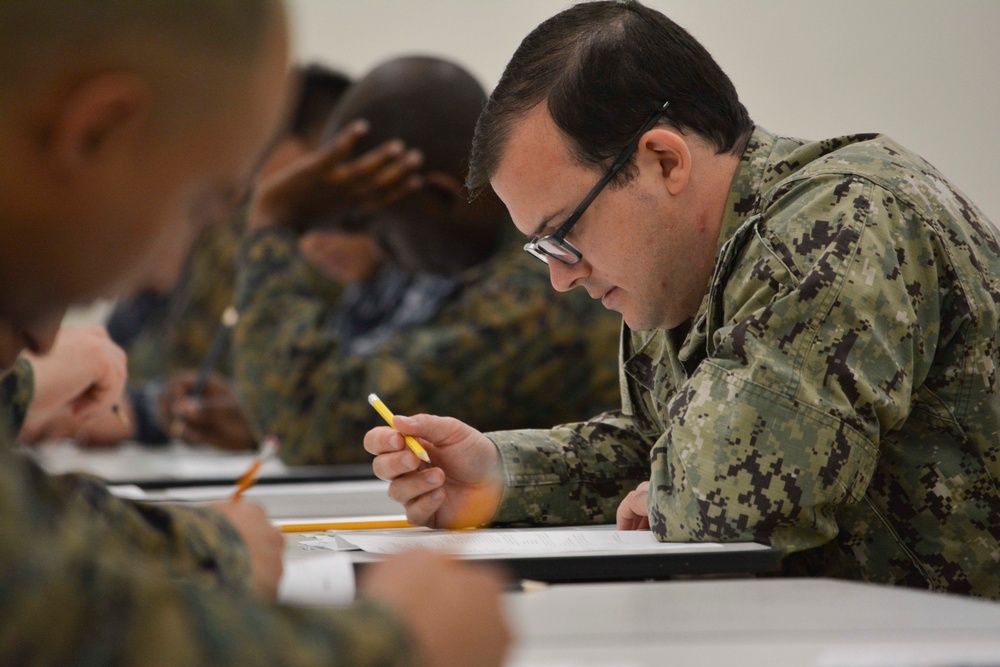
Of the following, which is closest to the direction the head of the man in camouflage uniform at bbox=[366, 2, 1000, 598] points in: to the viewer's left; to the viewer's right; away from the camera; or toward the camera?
to the viewer's left

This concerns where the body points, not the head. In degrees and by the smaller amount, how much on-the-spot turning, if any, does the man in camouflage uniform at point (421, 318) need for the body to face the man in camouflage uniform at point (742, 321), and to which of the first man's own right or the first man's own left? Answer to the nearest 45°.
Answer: approximately 90° to the first man's own left

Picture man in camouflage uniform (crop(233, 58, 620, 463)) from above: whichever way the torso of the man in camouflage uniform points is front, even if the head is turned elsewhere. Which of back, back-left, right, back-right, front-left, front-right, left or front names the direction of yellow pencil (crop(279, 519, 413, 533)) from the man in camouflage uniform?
left

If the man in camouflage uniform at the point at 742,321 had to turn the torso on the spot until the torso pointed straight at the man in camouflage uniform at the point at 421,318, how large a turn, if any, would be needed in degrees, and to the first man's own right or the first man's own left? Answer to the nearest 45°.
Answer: approximately 45° to the first man's own right

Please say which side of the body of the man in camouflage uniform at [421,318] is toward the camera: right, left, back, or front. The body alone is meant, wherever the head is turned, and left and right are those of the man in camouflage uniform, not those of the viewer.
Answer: left

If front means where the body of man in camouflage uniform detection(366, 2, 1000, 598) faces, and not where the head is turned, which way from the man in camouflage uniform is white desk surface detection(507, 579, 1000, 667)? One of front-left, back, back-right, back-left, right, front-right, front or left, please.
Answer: left

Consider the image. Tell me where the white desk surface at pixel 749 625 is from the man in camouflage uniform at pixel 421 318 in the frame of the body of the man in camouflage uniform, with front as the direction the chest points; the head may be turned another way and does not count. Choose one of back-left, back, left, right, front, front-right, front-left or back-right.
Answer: left

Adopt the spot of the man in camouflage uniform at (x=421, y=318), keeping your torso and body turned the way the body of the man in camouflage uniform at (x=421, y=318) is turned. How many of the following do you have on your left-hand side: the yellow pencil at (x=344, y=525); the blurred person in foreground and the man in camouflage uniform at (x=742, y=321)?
3

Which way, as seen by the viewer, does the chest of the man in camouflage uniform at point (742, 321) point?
to the viewer's left
